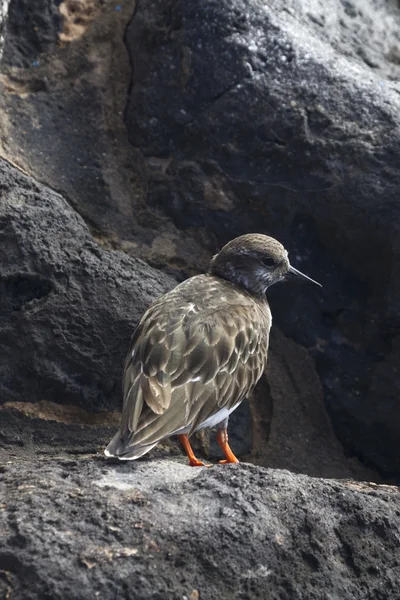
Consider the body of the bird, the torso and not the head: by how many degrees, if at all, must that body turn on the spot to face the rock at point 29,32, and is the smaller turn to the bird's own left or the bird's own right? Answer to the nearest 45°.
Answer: approximately 90° to the bird's own left

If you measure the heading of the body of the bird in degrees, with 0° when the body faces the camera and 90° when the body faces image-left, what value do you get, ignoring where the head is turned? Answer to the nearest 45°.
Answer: approximately 225°

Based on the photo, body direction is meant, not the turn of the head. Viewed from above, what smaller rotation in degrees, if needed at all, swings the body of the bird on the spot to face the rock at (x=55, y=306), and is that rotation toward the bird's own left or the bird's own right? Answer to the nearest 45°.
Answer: approximately 135° to the bird's own left
